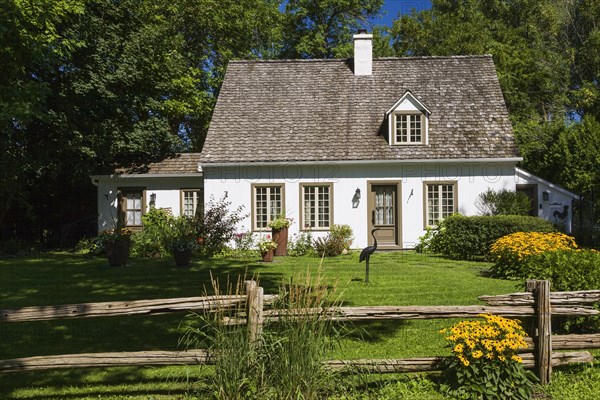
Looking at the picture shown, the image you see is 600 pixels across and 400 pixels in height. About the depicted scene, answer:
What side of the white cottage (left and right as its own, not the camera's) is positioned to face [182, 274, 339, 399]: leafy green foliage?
front

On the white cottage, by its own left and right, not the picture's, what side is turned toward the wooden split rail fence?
front

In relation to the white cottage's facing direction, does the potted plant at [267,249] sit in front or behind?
in front

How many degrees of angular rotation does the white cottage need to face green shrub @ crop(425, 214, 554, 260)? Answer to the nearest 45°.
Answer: approximately 45° to its left

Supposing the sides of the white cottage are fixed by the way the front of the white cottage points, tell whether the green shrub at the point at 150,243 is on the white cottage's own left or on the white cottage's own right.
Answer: on the white cottage's own right

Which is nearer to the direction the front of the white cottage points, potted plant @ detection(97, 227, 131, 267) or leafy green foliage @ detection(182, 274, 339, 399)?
the leafy green foliage

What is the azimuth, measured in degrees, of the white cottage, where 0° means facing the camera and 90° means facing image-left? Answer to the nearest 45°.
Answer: approximately 0°

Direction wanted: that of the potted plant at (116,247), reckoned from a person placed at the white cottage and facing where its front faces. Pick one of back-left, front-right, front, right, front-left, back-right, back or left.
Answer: front-right

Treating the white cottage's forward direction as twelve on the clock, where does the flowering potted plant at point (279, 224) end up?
The flowering potted plant is roughly at 2 o'clock from the white cottage.

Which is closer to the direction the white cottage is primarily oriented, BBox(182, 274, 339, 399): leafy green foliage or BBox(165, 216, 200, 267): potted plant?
the leafy green foliage

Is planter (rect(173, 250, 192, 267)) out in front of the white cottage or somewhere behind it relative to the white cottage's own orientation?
in front
